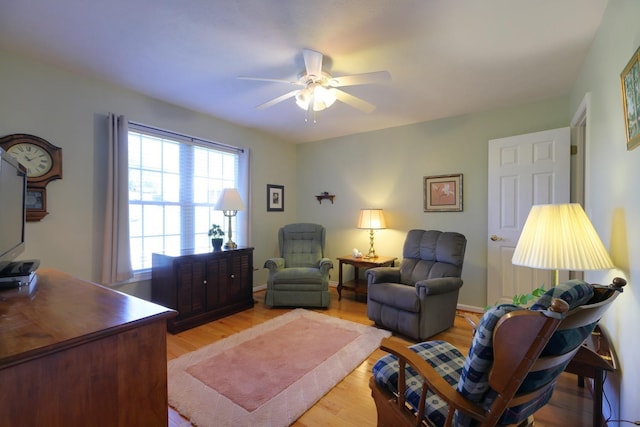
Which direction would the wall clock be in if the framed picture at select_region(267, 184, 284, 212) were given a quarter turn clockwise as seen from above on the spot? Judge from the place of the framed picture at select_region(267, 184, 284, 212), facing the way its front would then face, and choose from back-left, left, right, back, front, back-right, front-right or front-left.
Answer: front

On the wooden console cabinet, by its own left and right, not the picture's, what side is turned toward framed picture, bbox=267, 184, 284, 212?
left

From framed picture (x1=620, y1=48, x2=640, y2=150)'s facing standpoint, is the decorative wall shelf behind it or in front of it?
in front

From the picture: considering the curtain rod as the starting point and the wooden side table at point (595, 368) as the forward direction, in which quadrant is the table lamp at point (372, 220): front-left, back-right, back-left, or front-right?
front-left

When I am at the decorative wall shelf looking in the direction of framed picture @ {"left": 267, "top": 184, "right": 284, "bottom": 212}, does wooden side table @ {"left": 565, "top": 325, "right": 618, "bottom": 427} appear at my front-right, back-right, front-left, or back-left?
back-left

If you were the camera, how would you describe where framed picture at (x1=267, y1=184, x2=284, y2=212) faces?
facing the viewer and to the right of the viewer

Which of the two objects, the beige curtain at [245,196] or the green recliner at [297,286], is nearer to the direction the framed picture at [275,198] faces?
the green recliner

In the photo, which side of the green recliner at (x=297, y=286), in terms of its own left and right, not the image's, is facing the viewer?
front

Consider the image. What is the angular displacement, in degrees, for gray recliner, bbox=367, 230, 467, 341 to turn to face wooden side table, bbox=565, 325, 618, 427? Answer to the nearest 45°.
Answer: approximately 90° to its left

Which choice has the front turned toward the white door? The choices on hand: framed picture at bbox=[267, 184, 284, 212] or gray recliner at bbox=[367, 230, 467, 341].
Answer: the framed picture

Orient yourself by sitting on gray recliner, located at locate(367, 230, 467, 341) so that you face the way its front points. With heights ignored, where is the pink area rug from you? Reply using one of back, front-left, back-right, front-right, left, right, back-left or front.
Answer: front

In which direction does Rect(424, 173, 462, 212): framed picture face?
toward the camera

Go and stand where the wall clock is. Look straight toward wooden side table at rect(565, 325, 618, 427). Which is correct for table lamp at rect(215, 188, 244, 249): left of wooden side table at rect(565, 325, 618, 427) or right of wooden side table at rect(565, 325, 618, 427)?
left

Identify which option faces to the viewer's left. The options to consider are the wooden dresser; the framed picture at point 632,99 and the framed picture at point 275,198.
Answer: the framed picture at point 632,99

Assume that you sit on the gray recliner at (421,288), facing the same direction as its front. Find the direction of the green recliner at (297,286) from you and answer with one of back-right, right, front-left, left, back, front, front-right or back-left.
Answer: front-right

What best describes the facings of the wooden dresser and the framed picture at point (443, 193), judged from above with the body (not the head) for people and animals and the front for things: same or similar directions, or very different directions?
very different directions

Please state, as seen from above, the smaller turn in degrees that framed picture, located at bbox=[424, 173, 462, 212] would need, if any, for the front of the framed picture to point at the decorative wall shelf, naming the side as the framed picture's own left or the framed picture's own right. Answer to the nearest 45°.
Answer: approximately 90° to the framed picture's own right

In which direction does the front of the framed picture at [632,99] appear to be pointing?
to the viewer's left

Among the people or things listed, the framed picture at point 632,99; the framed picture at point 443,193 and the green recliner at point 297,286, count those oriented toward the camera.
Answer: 2
